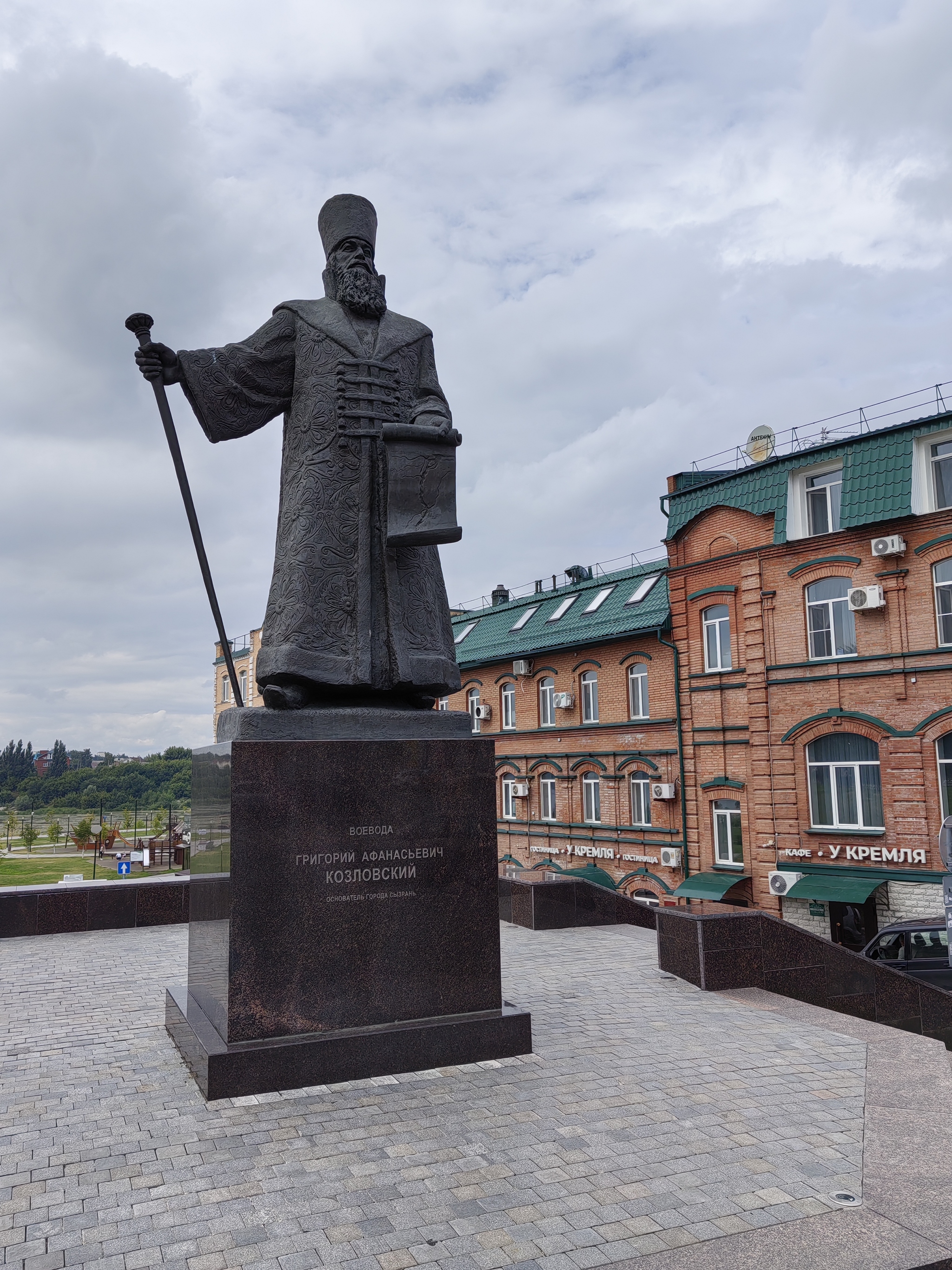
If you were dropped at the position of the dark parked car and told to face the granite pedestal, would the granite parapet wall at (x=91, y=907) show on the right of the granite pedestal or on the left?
right

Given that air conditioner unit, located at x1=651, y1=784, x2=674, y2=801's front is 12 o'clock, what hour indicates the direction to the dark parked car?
The dark parked car is roughly at 10 o'clock from the air conditioner unit.

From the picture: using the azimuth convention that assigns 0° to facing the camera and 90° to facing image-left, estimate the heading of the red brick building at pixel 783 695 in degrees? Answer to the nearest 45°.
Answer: approximately 45°

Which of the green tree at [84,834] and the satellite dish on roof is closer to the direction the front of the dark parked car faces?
the green tree

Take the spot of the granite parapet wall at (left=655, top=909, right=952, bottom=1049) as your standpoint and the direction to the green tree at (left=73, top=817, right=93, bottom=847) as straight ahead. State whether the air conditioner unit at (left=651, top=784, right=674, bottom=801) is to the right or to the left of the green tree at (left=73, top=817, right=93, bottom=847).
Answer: right

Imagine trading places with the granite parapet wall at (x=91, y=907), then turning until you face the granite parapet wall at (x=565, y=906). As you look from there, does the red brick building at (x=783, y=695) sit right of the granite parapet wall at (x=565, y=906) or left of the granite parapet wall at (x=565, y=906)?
left

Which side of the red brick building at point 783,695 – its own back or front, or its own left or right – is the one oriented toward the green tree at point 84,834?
right

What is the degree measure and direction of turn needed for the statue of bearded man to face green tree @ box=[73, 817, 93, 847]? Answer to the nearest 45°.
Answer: approximately 180°

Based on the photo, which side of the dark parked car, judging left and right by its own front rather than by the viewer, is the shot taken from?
left

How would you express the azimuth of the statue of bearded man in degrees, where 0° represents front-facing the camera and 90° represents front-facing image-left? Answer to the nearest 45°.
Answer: approximately 0°
